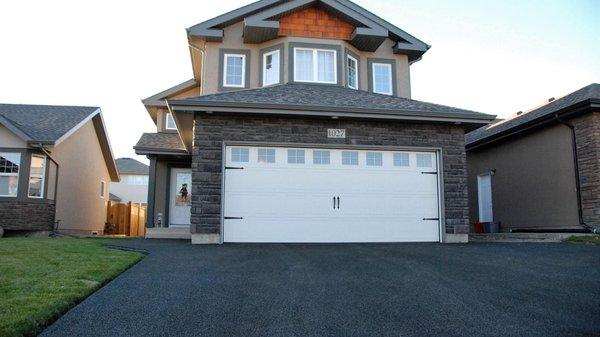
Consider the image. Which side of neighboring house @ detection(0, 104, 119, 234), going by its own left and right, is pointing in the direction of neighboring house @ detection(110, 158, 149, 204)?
back

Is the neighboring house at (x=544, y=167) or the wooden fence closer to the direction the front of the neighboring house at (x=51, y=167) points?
the neighboring house

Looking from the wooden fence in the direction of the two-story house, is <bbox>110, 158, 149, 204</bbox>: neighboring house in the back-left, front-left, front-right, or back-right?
back-left

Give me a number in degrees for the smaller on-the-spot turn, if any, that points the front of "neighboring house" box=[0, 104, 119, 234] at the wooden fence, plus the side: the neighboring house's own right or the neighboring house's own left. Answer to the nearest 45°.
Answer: approximately 135° to the neighboring house's own left

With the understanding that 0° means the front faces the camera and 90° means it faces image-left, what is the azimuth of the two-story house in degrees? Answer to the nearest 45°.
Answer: approximately 0°

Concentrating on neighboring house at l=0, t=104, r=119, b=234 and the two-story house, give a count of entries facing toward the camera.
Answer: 2

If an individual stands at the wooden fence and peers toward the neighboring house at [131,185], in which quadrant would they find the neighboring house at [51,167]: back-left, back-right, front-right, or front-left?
back-left
